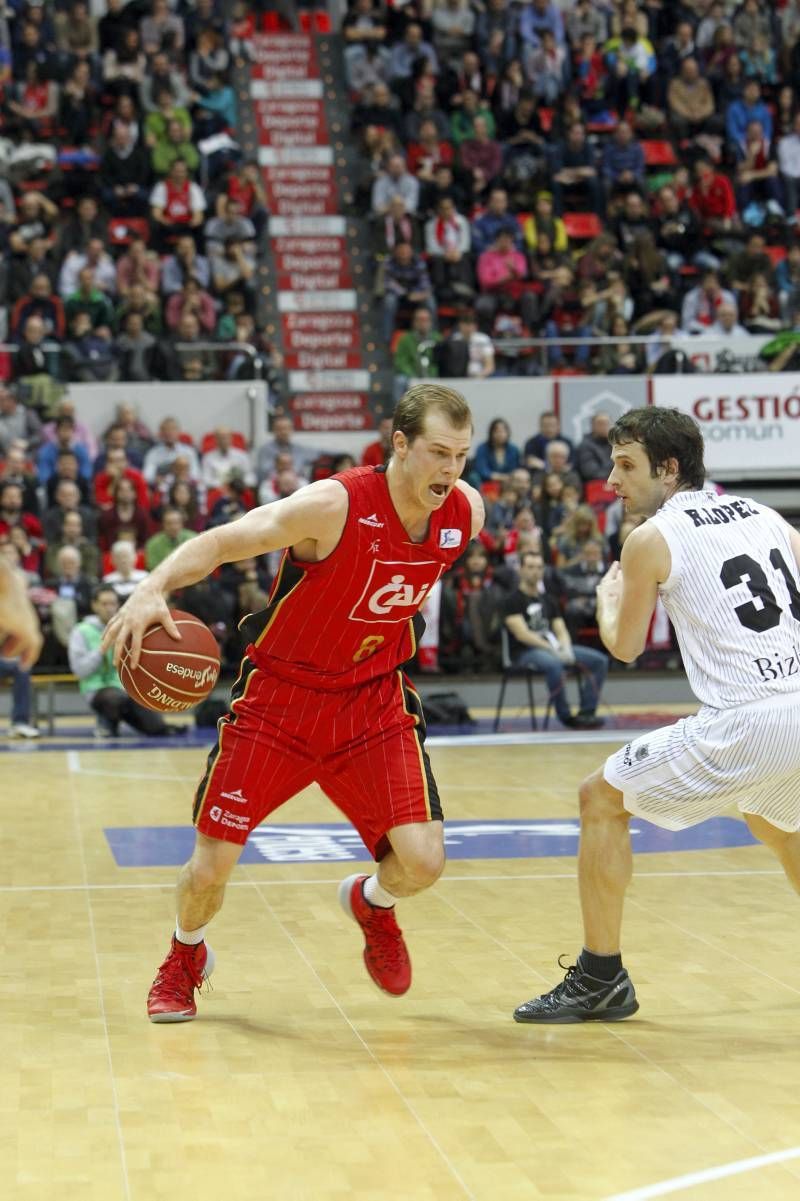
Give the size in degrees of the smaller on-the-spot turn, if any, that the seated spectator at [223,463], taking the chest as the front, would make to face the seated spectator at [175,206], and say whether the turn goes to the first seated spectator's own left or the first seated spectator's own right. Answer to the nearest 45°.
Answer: approximately 180°

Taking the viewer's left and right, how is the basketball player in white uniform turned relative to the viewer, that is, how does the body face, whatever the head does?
facing away from the viewer and to the left of the viewer

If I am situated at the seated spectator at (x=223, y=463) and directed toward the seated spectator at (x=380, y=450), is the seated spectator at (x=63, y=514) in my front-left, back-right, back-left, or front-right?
back-right

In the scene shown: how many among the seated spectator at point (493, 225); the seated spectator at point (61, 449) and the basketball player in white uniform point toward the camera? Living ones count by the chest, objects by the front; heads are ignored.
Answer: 2

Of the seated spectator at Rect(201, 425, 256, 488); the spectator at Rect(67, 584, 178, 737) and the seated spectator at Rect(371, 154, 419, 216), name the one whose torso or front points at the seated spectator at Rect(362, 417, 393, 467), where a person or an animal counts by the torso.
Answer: the seated spectator at Rect(371, 154, 419, 216)

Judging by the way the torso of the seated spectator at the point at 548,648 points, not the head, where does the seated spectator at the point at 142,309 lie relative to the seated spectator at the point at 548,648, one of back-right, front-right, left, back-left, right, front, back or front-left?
back

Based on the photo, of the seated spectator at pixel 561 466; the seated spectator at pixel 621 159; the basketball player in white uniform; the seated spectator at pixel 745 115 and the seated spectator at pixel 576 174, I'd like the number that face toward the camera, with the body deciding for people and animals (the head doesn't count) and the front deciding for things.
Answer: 4

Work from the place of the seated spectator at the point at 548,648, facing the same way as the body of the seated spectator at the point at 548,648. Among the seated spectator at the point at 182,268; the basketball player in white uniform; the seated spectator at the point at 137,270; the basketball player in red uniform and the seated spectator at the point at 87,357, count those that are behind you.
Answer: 3

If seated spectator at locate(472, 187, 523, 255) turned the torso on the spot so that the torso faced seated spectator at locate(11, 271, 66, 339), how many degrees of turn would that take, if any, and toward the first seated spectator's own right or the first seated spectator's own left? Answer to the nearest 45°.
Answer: approximately 45° to the first seated spectator's own right
